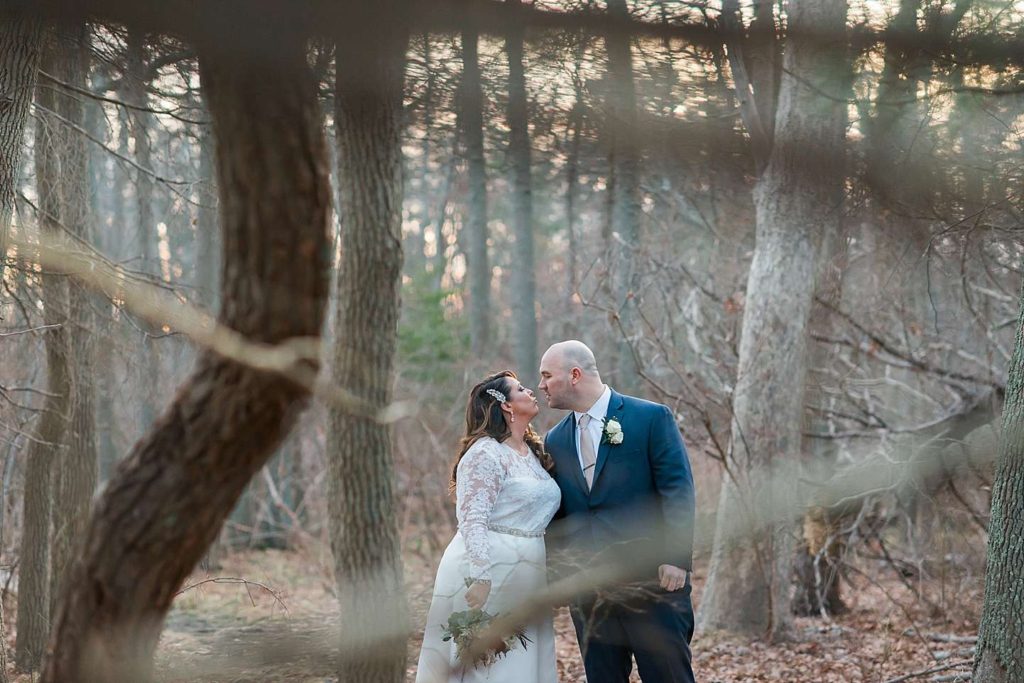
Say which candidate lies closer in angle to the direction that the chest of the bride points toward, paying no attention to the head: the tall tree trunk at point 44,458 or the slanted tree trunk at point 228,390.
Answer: the slanted tree trunk

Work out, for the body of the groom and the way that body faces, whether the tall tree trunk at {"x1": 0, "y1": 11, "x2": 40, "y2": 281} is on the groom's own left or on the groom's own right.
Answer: on the groom's own right

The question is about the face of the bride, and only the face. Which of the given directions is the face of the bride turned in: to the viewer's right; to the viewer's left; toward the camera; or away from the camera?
to the viewer's right

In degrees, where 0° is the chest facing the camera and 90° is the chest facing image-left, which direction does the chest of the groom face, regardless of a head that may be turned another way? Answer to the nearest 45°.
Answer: approximately 45°

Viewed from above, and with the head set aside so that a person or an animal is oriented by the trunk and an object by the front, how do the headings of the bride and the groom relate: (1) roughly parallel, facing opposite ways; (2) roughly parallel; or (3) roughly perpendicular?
roughly perpendicular

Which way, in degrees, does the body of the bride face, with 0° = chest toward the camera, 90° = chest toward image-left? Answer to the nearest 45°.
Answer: approximately 315°

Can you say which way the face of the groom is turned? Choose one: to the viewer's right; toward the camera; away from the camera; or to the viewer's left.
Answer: to the viewer's left

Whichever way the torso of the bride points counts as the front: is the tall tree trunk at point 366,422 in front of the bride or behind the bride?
behind

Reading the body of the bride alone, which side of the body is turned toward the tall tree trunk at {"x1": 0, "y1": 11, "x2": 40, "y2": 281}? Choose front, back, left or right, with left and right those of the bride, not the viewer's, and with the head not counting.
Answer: back
